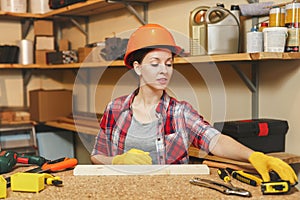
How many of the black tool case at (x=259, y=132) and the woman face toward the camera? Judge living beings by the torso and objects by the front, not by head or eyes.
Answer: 2

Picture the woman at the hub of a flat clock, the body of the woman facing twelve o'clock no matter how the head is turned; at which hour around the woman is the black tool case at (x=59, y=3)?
The black tool case is roughly at 5 o'clock from the woman.

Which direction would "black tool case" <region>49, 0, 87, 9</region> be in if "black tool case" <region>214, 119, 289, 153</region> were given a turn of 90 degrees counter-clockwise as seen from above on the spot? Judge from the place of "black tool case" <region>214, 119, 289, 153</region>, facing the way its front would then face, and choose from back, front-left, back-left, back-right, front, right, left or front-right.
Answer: back-left

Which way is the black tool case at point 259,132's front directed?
toward the camera

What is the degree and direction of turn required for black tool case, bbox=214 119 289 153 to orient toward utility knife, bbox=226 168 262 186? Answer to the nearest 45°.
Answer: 0° — it already faces it

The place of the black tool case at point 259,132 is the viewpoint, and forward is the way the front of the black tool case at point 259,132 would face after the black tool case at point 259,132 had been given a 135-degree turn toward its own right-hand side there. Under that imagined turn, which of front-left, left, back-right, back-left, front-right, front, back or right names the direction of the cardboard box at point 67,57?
front

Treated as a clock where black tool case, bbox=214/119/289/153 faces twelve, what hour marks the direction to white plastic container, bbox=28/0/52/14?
The white plastic container is roughly at 4 o'clock from the black tool case.

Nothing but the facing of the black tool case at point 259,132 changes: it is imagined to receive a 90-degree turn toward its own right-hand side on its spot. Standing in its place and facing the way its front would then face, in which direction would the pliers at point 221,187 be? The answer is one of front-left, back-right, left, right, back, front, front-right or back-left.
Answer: left

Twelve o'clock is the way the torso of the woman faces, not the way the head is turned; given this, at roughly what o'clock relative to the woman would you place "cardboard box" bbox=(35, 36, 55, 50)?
The cardboard box is roughly at 5 o'clock from the woman.

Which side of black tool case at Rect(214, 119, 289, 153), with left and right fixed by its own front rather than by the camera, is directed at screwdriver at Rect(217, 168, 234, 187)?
front

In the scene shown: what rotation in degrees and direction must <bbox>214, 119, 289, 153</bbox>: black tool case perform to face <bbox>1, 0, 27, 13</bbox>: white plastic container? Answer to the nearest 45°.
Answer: approximately 135° to its right

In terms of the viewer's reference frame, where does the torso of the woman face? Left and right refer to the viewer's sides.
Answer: facing the viewer

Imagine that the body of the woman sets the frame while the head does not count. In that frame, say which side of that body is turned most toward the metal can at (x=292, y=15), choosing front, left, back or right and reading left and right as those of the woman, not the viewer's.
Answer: left

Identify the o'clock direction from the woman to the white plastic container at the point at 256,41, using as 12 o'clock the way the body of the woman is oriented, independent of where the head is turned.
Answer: The white plastic container is roughly at 8 o'clock from the woman.
